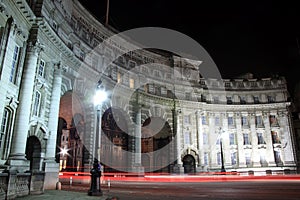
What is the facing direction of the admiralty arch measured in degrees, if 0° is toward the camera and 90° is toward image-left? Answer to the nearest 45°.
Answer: approximately 315°
